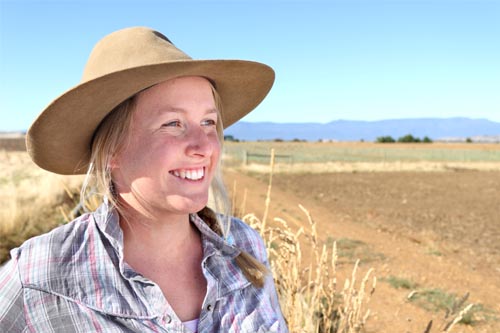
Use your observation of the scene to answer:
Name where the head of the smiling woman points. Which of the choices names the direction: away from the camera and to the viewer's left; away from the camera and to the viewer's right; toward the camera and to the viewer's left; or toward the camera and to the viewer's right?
toward the camera and to the viewer's right

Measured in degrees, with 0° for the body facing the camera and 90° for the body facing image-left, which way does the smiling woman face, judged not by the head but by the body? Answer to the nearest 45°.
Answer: approximately 315°
